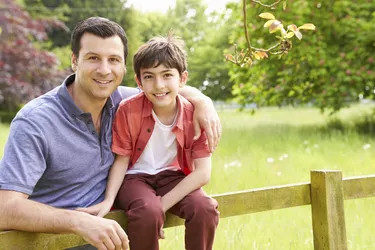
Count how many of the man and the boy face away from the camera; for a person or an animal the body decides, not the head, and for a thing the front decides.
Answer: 0

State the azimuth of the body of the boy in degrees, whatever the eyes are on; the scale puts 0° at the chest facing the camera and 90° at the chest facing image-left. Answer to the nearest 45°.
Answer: approximately 0°

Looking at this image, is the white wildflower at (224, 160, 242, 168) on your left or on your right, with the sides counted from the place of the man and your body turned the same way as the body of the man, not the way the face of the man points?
on your left

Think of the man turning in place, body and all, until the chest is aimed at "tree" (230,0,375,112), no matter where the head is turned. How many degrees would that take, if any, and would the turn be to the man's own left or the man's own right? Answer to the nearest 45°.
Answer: approximately 90° to the man's own left
